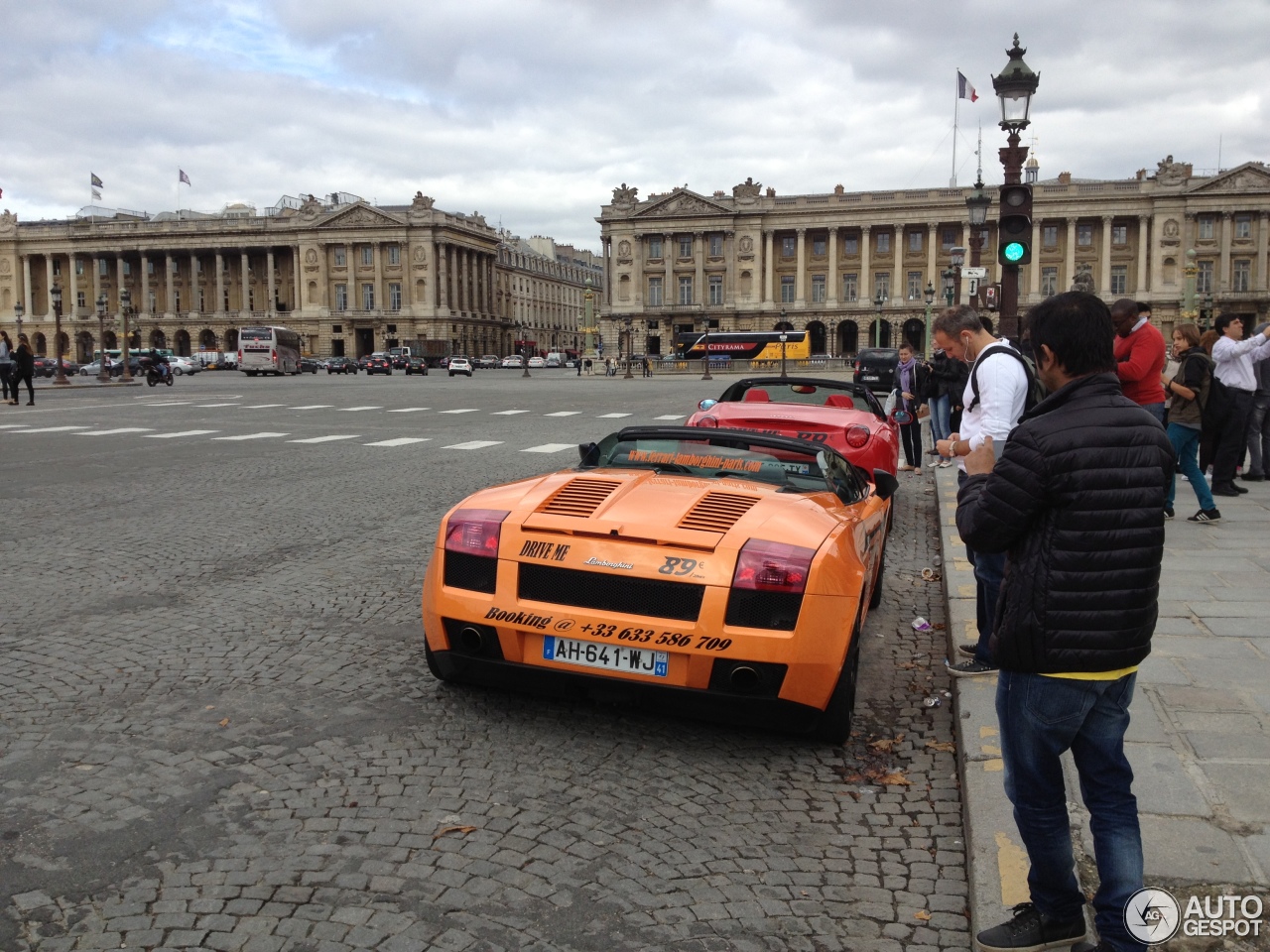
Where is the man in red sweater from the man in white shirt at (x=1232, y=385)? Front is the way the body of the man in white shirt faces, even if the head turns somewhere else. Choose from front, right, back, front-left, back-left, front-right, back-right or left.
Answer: right

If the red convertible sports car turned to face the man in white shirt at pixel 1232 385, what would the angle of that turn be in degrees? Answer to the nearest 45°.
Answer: approximately 45° to its right

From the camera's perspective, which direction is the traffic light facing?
toward the camera

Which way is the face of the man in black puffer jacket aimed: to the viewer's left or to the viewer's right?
to the viewer's left

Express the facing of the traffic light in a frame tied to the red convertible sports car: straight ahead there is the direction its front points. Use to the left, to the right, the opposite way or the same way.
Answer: the opposite way

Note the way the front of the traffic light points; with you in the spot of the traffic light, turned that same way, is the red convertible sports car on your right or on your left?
on your right

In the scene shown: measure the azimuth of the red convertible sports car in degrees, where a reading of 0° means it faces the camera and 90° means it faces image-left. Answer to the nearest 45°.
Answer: approximately 180°

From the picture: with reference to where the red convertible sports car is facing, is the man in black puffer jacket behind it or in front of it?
behind

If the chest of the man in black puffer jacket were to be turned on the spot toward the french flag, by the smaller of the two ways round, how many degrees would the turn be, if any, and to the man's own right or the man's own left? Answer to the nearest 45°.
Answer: approximately 45° to the man's own right

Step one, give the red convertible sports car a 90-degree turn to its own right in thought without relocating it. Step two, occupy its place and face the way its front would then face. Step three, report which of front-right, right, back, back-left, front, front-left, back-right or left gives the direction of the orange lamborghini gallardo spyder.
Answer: right

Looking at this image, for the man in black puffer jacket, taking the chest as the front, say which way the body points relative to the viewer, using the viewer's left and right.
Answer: facing away from the viewer and to the left of the viewer
